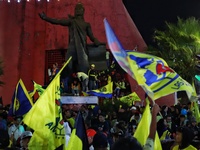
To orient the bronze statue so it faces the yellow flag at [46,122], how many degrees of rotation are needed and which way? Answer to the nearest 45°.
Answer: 0° — it already faces it

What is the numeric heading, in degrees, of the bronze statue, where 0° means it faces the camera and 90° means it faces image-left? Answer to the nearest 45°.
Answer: approximately 0°
